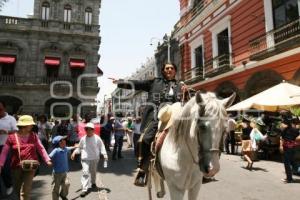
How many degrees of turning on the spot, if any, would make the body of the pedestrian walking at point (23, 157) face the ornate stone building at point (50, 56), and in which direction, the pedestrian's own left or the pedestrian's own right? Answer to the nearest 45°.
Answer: approximately 180°

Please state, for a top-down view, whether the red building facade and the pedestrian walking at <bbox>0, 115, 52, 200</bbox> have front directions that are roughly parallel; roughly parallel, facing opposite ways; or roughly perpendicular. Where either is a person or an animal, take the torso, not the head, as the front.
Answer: roughly perpendicular

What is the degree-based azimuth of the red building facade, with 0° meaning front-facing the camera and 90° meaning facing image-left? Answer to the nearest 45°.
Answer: approximately 45°

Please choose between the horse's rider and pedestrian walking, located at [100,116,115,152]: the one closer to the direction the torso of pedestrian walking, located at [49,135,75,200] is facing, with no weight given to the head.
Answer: the horse's rider

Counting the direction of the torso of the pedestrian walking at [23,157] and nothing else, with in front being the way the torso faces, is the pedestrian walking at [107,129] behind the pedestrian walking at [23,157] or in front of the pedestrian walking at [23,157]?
behind
